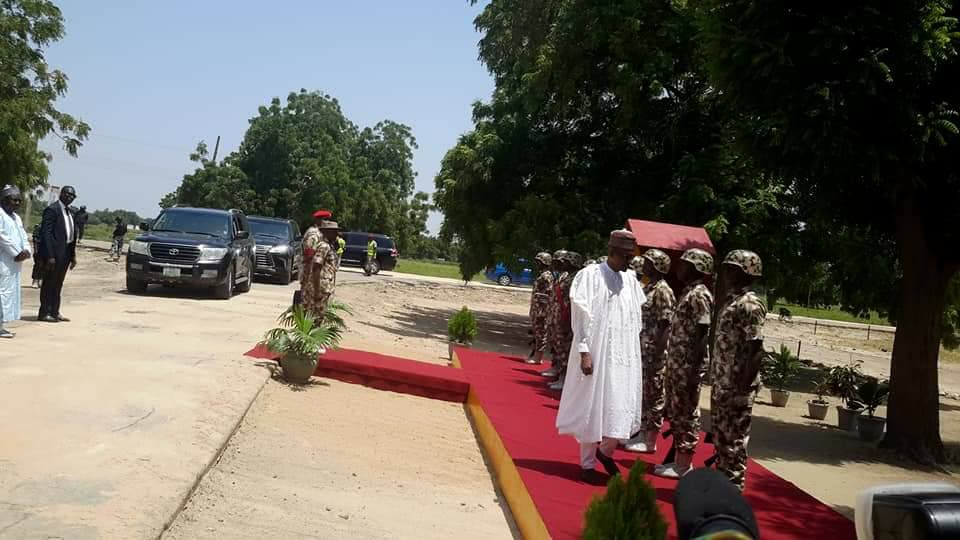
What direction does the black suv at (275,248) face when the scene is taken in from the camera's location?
facing the viewer and to the left of the viewer

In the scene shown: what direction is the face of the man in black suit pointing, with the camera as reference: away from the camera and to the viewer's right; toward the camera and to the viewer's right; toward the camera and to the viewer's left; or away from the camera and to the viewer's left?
toward the camera and to the viewer's right

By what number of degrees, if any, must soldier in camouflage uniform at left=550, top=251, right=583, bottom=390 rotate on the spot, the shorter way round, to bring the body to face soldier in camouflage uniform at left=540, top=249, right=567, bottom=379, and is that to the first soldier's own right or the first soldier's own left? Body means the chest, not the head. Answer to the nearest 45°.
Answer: approximately 90° to the first soldier's own right

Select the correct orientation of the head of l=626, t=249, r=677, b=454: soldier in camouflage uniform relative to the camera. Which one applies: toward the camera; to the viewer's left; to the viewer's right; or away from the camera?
to the viewer's left

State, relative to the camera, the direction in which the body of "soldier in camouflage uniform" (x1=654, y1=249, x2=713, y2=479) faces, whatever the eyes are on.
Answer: to the viewer's left

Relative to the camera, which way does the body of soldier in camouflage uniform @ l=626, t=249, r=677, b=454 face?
to the viewer's left

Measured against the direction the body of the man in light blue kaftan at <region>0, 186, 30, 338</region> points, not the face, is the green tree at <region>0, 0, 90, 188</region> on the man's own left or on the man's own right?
on the man's own left

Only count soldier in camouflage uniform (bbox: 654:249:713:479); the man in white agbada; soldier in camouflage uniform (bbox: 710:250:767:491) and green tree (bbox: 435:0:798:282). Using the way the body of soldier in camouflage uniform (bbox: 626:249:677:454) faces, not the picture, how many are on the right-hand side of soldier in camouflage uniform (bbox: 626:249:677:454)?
1

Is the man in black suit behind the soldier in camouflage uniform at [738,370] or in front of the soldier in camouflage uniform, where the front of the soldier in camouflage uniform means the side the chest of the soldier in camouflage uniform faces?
in front

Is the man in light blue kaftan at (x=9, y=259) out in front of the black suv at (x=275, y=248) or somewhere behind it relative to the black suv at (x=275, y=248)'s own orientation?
in front

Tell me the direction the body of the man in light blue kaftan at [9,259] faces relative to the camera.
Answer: to the viewer's right

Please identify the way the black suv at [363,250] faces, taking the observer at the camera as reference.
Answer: facing to the left of the viewer

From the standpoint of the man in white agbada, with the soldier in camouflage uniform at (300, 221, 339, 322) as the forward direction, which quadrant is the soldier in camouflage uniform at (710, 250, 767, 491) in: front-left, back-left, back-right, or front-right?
back-right

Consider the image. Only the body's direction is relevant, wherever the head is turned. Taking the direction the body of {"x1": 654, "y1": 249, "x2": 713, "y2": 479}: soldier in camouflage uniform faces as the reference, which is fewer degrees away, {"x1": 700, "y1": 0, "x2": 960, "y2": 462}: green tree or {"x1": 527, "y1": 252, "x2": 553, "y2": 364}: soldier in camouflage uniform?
the soldier in camouflage uniform

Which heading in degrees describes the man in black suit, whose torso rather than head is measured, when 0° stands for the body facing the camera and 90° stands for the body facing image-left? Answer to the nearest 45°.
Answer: approximately 315°

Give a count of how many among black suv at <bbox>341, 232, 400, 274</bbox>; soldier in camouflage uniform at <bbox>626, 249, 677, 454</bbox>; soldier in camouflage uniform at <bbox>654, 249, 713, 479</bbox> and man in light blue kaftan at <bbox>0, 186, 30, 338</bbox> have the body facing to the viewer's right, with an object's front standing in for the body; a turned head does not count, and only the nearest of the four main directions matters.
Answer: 1

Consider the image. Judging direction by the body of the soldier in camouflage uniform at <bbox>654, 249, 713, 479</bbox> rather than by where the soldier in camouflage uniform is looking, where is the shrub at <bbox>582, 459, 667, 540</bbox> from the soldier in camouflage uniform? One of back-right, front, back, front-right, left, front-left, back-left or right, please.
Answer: left

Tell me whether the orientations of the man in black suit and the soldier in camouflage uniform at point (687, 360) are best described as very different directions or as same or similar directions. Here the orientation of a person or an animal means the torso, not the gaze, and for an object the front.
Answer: very different directions

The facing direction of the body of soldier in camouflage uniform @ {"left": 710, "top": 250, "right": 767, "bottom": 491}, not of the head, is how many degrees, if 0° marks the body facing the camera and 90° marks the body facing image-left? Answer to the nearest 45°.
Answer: approximately 90°
